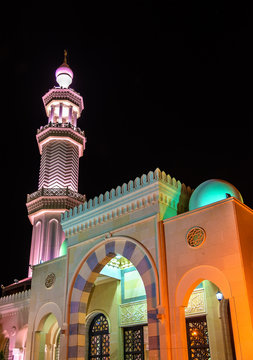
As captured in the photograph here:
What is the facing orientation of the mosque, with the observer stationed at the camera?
facing the viewer and to the left of the viewer
